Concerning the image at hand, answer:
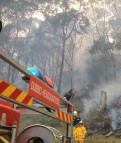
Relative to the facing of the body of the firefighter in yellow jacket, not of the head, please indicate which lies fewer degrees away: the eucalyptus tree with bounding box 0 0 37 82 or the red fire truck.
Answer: the red fire truck

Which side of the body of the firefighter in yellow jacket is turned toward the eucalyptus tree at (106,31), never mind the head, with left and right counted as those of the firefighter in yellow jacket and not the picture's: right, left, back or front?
back

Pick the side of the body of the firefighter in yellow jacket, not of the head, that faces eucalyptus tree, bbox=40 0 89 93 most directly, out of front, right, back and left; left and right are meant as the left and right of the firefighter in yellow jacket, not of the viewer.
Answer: back

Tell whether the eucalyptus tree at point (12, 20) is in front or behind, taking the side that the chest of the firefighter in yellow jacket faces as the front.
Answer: behind

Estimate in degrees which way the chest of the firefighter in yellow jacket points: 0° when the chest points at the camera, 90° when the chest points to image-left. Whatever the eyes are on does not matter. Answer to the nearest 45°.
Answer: approximately 0°

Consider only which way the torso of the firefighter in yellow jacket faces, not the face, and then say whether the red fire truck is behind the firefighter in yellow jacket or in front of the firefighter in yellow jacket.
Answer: in front

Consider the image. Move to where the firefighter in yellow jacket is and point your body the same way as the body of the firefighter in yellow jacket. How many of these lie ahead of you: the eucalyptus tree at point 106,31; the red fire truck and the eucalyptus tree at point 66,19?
1
